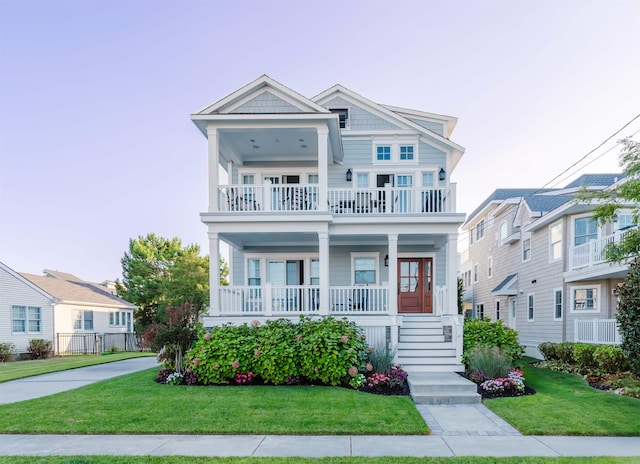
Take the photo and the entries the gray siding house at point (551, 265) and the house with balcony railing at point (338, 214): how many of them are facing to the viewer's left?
0

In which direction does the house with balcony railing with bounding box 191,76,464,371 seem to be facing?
toward the camera

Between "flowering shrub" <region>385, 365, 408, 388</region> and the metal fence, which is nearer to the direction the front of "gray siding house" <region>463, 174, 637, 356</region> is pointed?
the flowering shrub

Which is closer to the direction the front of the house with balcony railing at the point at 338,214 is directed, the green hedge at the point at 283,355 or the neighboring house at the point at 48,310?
the green hedge

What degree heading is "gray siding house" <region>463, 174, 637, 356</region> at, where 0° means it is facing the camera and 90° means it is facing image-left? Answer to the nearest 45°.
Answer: approximately 315°

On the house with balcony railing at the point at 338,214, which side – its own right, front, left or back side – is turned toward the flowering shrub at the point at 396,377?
front

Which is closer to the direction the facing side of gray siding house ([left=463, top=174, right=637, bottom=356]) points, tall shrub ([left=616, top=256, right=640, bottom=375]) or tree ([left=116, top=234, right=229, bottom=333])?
the tall shrub

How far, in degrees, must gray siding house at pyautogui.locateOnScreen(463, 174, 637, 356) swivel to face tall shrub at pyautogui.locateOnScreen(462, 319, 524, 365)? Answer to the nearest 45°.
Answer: approximately 45° to its right

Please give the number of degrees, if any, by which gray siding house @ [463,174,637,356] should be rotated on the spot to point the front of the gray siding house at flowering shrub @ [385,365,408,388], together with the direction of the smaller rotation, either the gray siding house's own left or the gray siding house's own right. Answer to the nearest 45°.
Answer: approximately 45° to the gray siding house's own right

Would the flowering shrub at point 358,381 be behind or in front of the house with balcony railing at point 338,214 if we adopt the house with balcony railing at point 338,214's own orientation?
in front

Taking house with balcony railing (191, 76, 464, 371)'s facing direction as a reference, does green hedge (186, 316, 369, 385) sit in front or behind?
in front

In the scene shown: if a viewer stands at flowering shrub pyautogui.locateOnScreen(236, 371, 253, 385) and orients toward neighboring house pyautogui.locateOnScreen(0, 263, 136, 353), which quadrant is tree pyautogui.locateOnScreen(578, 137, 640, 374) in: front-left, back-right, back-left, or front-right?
back-right
